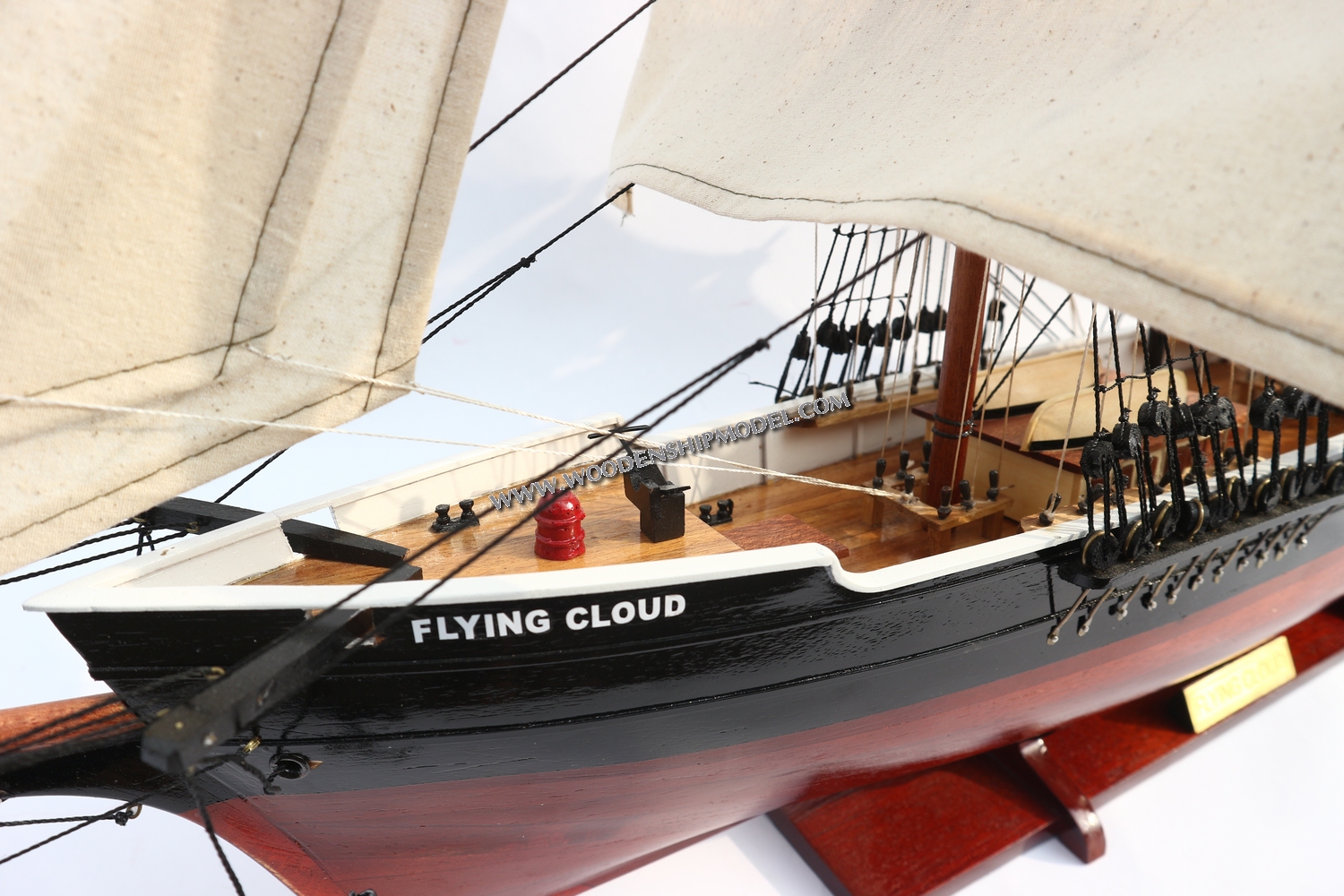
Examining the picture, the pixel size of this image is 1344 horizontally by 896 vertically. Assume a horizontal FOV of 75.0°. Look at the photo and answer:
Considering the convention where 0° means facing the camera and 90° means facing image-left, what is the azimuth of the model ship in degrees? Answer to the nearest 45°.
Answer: approximately 45°
